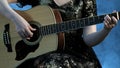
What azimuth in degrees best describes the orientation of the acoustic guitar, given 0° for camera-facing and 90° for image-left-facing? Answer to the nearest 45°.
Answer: approximately 45°
